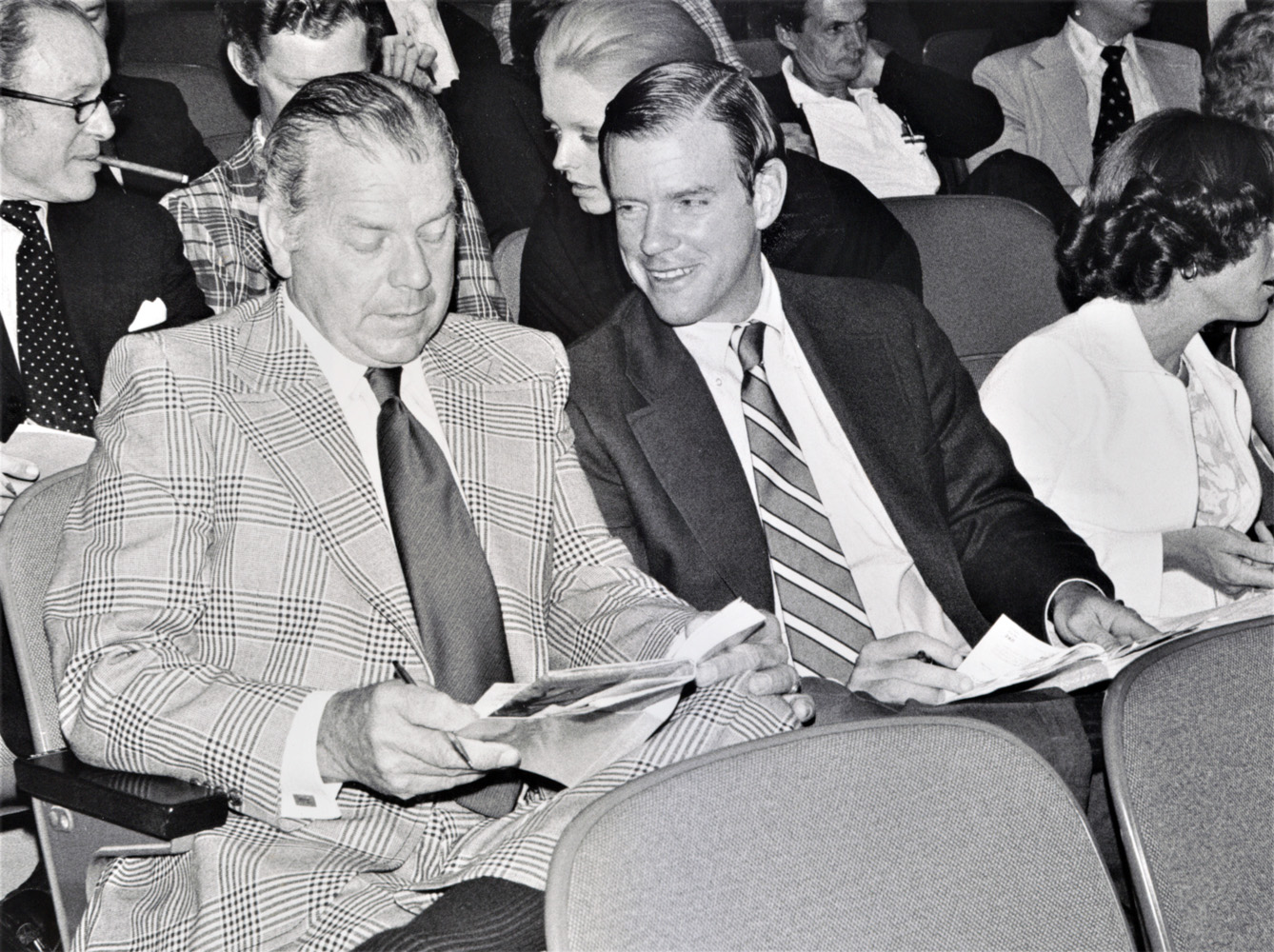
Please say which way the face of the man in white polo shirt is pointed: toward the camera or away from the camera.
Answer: toward the camera

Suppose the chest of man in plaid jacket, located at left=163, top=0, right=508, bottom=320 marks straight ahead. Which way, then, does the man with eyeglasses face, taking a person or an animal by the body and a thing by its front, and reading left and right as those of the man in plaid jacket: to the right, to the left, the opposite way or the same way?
the same way

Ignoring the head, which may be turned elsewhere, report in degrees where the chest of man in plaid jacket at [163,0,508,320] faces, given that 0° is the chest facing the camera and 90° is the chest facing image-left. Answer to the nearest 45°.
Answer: approximately 315°

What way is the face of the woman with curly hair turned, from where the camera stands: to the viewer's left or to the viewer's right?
to the viewer's right

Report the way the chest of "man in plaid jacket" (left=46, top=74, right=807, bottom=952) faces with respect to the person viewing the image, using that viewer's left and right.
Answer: facing the viewer and to the right of the viewer

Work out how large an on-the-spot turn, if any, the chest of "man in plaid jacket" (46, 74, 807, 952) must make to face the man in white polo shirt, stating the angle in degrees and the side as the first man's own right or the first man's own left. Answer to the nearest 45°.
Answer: approximately 90° to the first man's own left

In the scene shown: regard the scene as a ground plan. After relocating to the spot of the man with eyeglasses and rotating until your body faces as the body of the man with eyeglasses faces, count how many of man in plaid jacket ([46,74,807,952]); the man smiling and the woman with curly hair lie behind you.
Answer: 0

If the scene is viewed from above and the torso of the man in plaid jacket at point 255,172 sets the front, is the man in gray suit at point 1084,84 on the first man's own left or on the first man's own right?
on the first man's own left

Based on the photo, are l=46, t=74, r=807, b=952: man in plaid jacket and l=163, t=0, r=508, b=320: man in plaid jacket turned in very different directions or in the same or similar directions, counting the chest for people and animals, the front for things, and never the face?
same or similar directions

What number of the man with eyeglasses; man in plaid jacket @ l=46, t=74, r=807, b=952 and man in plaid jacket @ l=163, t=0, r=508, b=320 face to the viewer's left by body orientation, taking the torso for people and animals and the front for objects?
0

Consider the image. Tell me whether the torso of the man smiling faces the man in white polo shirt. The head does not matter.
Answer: no

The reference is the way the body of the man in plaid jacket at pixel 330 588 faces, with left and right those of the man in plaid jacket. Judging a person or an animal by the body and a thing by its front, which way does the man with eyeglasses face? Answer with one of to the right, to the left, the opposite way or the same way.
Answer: the same way

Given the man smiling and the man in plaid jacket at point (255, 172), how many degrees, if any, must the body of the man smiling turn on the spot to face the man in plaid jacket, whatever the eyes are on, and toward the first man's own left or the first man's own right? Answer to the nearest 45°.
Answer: approximately 135° to the first man's own right

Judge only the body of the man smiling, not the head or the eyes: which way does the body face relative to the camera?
toward the camera

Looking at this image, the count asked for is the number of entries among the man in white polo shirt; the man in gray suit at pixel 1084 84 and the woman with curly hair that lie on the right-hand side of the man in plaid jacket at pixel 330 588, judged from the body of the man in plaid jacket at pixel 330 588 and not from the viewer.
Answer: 0

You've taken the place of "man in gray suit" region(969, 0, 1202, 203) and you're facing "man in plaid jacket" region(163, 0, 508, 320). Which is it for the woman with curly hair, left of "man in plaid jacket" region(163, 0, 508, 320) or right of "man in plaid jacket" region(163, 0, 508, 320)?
left

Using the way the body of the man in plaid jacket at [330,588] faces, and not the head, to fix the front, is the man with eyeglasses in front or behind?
behind
